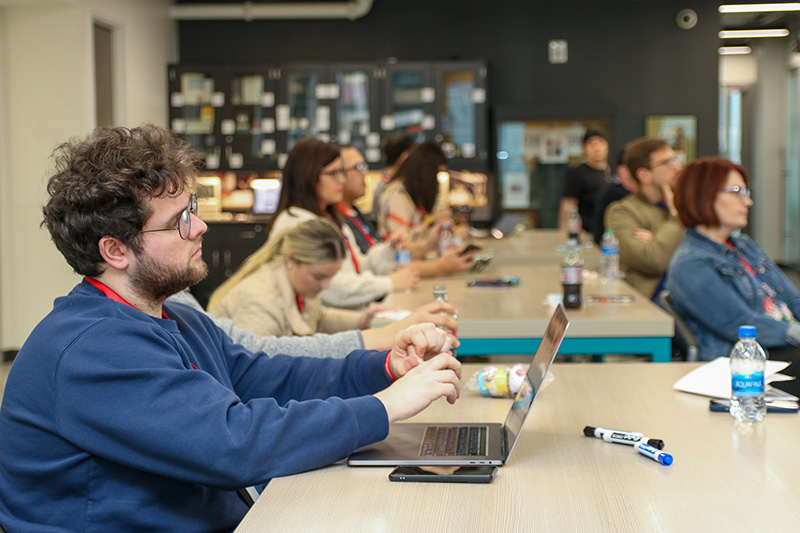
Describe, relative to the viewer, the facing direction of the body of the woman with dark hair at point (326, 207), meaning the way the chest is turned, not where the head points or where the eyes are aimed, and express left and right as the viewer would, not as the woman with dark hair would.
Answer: facing to the right of the viewer

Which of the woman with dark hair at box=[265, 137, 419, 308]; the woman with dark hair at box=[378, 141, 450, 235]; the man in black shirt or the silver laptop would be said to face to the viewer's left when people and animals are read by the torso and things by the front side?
the silver laptop

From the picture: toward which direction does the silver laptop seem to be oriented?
to the viewer's left

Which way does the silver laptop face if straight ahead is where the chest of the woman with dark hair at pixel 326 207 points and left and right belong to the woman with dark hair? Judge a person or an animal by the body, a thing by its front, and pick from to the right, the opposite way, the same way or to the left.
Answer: the opposite way

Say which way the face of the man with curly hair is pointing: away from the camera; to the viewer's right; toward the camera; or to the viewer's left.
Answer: to the viewer's right

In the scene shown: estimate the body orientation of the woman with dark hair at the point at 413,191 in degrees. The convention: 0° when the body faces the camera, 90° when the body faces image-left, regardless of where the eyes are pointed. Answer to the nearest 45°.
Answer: approximately 270°

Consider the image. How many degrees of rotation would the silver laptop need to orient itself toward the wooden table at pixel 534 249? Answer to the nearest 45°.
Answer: approximately 90° to its right

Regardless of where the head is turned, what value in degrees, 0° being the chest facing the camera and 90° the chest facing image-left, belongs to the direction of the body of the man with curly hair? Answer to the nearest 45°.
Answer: approximately 270°

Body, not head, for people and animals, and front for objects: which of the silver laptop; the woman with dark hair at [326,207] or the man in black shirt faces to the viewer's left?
the silver laptop
